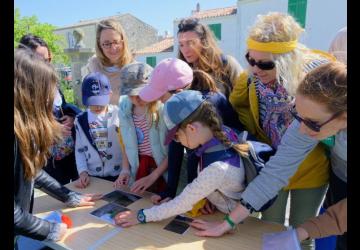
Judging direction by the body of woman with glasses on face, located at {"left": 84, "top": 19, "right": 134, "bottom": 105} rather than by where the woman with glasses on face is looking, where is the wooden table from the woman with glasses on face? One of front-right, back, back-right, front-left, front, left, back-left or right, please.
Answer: front

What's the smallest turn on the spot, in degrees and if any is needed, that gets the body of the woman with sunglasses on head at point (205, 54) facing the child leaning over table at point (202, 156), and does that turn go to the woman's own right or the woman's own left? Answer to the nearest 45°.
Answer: approximately 45° to the woman's own left

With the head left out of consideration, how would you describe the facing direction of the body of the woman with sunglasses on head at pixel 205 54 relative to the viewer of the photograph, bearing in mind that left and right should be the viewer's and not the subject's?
facing the viewer and to the left of the viewer

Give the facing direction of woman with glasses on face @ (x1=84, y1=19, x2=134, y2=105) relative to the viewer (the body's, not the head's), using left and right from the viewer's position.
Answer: facing the viewer

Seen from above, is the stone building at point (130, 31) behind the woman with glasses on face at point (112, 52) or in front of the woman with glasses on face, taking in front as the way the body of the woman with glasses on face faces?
behind

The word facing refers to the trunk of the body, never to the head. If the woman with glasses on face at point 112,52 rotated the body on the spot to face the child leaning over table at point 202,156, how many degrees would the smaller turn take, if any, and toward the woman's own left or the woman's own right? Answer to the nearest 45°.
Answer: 0° — they already face them

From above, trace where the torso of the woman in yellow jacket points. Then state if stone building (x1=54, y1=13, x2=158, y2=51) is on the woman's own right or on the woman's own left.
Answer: on the woman's own right

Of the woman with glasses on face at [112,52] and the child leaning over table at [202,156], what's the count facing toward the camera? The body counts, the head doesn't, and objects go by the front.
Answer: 1

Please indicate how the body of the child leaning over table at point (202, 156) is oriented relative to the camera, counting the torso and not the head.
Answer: to the viewer's left

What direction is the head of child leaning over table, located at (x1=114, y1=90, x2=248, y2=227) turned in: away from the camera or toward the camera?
toward the camera

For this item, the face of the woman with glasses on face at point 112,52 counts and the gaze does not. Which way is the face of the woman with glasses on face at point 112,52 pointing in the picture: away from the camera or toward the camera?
toward the camera

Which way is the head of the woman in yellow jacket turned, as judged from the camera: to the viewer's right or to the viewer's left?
to the viewer's left
